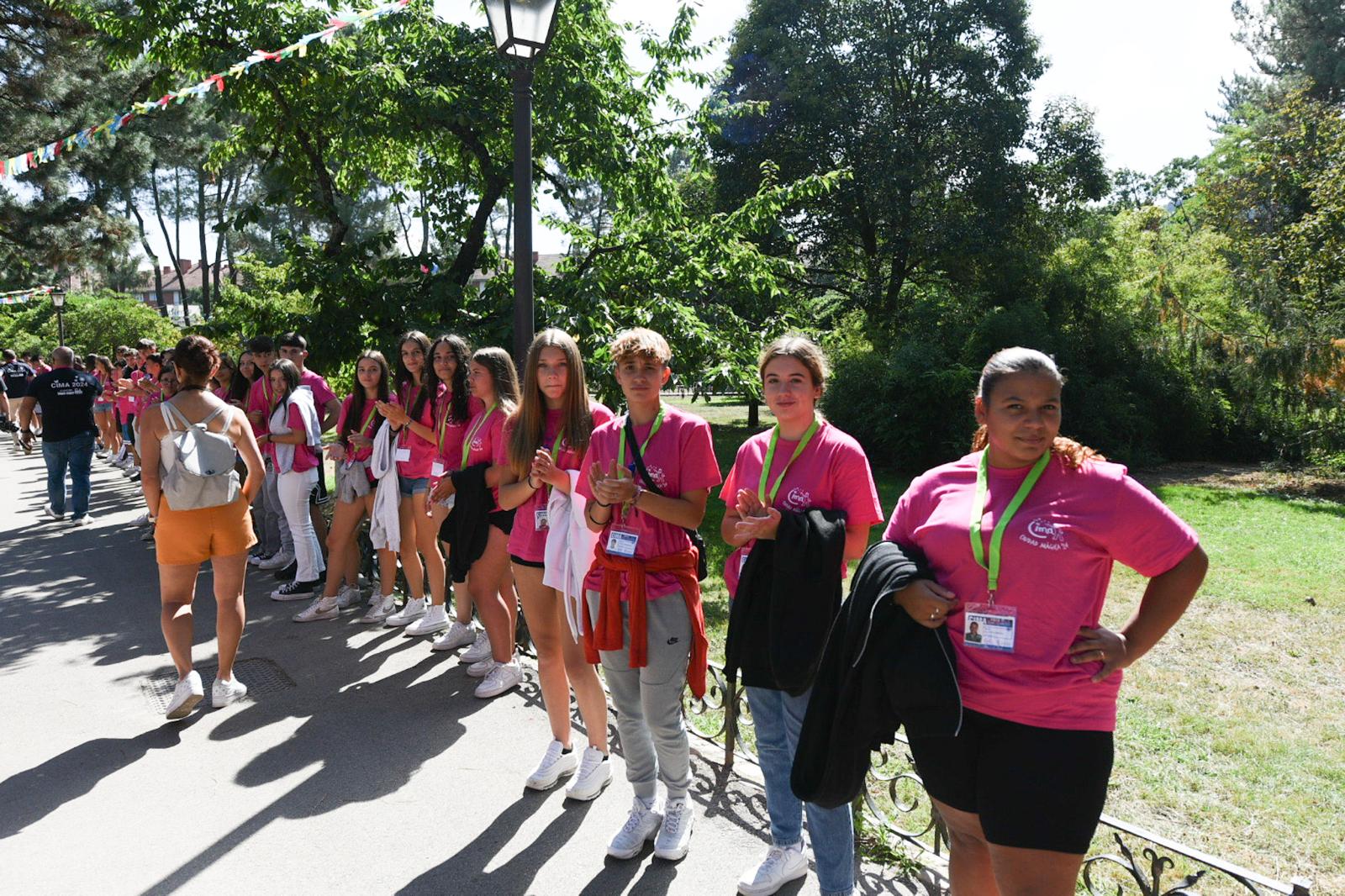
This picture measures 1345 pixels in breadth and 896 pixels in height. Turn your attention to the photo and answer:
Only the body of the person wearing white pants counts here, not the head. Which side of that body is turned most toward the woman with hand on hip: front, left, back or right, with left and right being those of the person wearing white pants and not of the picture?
left

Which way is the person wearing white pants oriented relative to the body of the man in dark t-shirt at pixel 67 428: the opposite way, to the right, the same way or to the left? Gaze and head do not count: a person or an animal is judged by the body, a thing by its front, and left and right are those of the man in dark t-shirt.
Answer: to the left

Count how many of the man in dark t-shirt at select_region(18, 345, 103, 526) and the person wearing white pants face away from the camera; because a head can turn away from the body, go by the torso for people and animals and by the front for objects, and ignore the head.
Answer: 1

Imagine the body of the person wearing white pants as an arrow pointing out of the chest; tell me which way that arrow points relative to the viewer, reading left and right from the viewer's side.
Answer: facing to the left of the viewer

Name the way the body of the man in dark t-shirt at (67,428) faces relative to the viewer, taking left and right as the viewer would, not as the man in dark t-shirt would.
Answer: facing away from the viewer

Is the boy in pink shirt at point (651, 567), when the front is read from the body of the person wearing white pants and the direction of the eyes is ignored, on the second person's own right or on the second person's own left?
on the second person's own left

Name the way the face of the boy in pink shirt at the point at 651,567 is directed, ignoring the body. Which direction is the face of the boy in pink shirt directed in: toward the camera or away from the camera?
toward the camera

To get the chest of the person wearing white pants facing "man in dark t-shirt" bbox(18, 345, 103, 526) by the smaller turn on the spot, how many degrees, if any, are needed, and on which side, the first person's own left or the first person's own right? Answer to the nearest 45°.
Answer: approximately 45° to the first person's own right

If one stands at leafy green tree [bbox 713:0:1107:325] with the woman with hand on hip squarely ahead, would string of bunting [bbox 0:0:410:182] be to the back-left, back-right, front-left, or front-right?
front-right

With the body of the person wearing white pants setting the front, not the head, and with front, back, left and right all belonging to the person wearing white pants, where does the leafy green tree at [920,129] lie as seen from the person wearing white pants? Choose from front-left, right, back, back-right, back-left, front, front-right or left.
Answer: back-right
